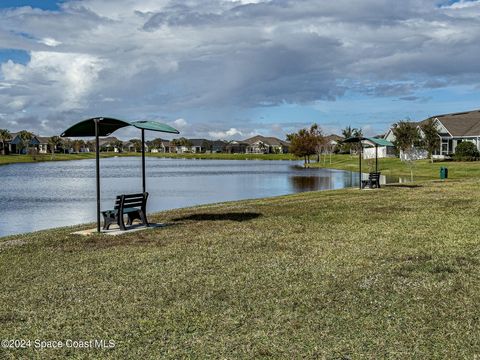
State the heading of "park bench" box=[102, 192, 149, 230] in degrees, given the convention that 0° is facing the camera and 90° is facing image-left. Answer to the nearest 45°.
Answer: approximately 135°

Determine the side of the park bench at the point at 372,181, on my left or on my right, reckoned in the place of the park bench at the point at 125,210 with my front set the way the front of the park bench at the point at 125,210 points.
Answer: on my right
